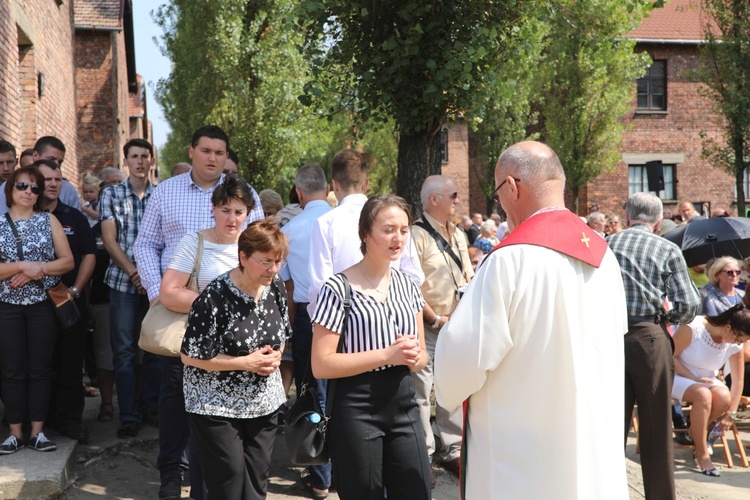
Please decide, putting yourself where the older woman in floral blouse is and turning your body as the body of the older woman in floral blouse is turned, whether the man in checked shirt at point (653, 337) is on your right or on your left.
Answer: on your left

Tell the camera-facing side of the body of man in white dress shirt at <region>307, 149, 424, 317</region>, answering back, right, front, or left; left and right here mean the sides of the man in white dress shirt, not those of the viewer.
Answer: back

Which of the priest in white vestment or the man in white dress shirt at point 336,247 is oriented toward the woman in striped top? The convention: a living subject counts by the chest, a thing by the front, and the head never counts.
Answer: the priest in white vestment

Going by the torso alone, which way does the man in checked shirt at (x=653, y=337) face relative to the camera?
away from the camera

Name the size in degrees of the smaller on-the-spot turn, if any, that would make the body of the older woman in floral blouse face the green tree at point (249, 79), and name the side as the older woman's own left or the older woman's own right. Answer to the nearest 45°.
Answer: approximately 135° to the older woman's own left

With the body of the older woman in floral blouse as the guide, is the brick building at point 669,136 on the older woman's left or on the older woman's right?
on the older woman's left

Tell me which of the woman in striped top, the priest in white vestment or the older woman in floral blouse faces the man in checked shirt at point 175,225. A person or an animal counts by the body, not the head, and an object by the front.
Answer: the priest in white vestment
